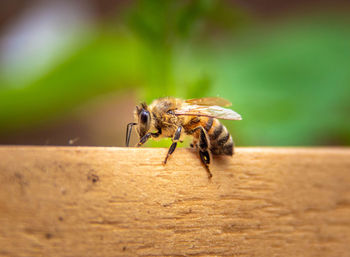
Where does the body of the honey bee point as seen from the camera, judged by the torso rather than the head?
to the viewer's left
